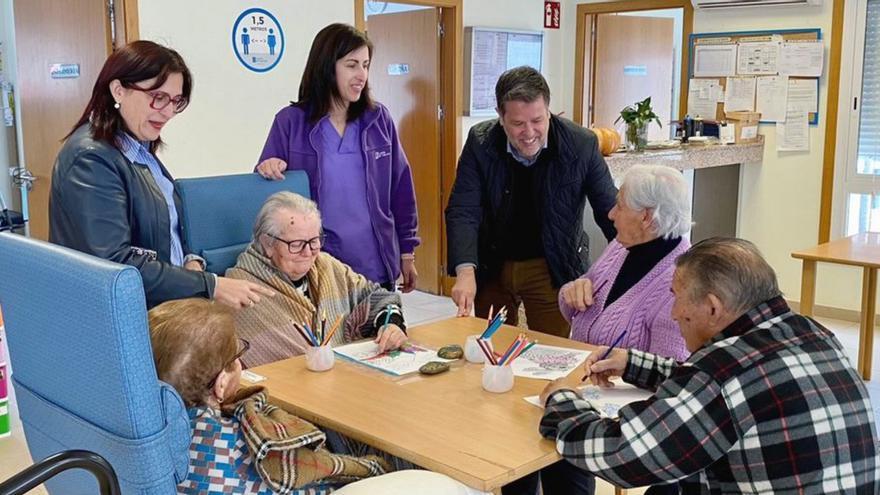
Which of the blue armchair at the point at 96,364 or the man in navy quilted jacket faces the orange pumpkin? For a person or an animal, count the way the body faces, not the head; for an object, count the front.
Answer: the blue armchair

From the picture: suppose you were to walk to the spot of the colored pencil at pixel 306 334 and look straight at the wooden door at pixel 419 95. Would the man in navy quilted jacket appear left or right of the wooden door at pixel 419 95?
right

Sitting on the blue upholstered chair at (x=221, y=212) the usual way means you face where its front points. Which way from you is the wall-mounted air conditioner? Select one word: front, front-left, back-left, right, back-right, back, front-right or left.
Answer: left

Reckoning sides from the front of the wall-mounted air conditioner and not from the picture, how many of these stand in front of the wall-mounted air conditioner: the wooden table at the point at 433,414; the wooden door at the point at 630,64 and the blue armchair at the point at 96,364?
2

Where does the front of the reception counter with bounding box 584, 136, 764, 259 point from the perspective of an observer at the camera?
facing the viewer

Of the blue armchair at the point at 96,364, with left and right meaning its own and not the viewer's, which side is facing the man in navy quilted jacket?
front

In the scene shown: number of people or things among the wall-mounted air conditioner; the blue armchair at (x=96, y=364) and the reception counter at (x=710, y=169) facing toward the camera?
2

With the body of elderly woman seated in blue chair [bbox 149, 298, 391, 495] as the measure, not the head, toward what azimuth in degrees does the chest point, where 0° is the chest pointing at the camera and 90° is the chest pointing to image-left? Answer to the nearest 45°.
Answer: approximately 225°

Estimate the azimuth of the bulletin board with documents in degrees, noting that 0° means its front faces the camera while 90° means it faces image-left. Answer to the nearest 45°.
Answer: approximately 0°

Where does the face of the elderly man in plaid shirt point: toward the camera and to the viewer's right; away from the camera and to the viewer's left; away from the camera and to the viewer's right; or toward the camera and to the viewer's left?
away from the camera and to the viewer's left

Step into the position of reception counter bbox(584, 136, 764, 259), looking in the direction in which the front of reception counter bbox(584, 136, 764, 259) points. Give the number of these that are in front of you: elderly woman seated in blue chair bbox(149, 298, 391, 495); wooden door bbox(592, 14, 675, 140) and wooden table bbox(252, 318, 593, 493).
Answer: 2

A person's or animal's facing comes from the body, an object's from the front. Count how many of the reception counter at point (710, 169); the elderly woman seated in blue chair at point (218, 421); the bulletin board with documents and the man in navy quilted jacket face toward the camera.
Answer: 3

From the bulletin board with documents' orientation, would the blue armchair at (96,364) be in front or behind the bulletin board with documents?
in front
